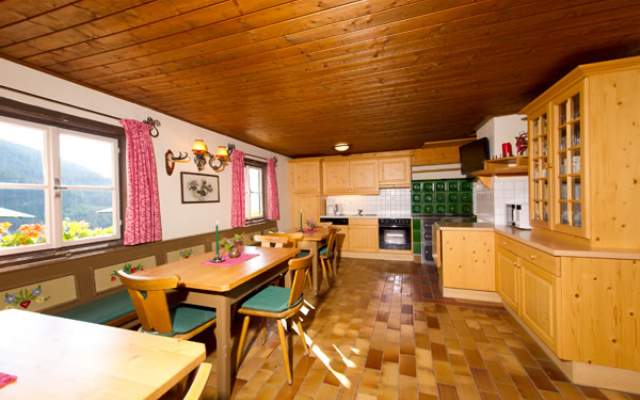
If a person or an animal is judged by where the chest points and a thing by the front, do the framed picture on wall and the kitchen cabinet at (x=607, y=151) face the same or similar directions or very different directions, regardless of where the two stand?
very different directions

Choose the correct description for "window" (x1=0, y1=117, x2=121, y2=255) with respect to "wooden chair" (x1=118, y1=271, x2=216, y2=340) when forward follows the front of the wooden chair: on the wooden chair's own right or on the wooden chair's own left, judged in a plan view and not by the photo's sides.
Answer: on the wooden chair's own left

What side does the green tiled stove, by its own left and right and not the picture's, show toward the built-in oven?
right

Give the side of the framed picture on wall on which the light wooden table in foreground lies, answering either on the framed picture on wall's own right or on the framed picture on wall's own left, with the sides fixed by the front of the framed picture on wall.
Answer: on the framed picture on wall's own right

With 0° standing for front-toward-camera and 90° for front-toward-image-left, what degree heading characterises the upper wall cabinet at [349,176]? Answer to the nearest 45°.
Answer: approximately 0°

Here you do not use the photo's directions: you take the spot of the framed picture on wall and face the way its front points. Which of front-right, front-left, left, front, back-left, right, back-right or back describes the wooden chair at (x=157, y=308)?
front-right

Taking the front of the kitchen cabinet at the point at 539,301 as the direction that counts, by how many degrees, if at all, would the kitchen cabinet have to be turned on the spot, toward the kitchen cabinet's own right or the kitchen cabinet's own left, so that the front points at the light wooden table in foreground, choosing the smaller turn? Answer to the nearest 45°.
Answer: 0° — it already faces it
